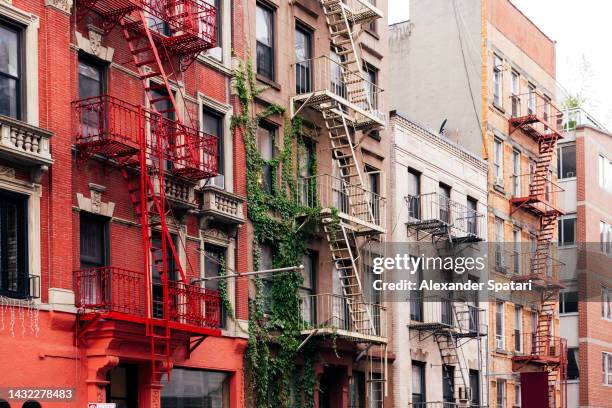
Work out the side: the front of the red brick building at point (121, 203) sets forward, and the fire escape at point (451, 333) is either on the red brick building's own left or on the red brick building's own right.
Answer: on the red brick building's own left

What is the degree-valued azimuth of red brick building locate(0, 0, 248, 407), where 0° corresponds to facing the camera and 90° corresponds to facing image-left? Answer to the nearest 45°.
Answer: approximately 315°

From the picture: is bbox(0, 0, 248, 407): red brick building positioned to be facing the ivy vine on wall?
no
